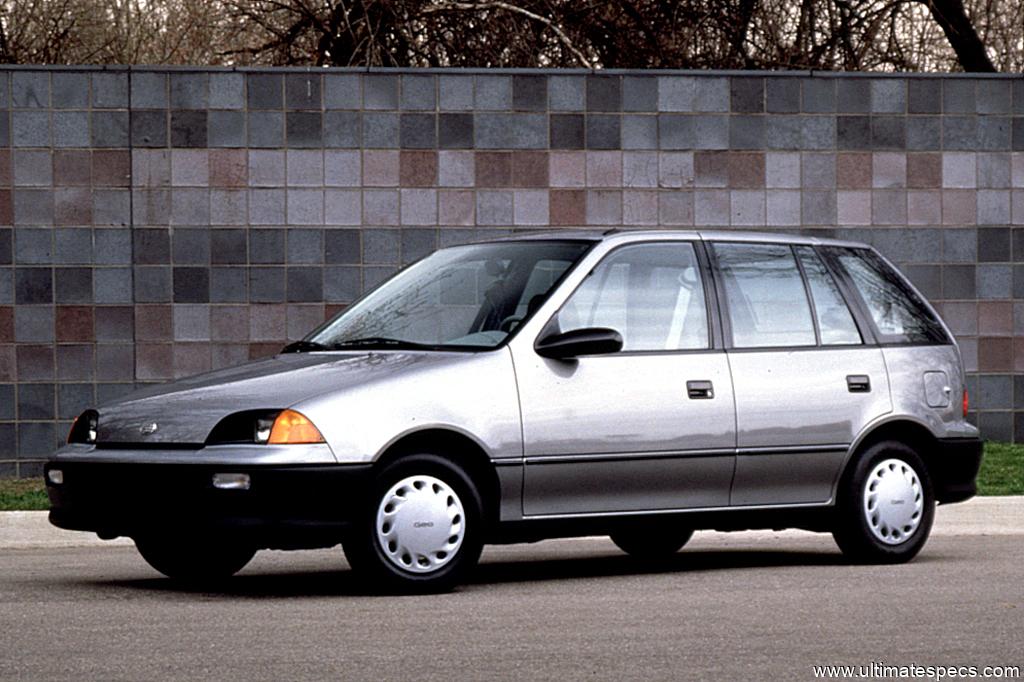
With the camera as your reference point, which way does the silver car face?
facing the viewer and to the left of the viewer
